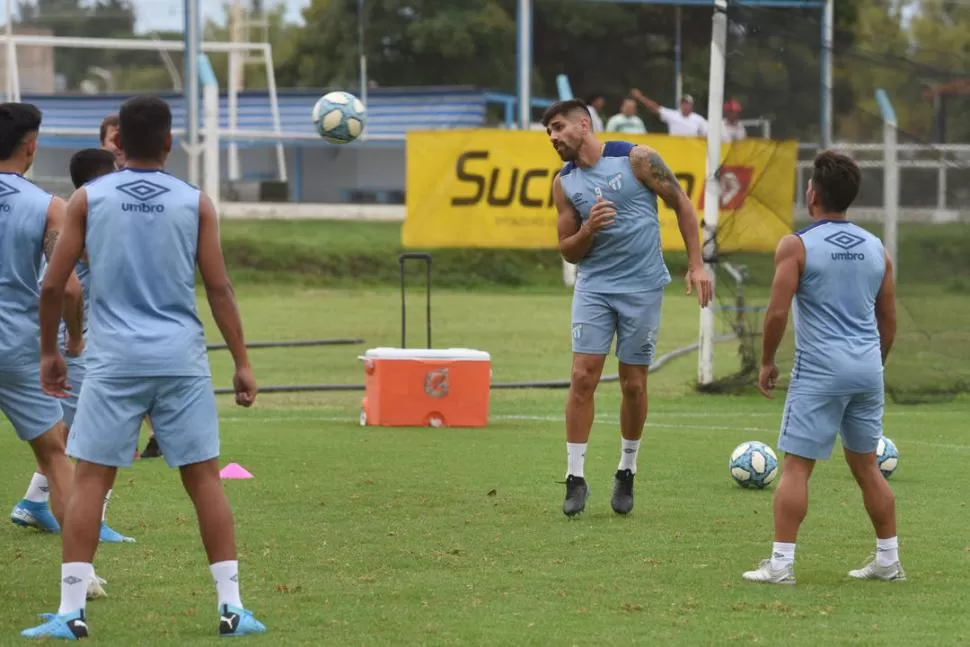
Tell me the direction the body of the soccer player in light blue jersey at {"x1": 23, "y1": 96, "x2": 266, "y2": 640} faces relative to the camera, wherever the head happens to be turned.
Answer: away from the camera

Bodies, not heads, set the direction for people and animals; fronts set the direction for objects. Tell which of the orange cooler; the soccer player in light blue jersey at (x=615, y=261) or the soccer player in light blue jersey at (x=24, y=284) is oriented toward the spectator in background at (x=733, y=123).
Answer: the soccer player in light blue jersey at (x=24, y=284)

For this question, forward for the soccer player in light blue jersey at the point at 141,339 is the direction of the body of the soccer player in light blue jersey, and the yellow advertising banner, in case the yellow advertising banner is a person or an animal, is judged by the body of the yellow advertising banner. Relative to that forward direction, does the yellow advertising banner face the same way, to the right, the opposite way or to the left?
the opposite way

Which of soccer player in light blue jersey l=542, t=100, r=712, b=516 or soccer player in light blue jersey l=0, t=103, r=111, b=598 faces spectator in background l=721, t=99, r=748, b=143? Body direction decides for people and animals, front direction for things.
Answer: soccer player in light blue jersey l=0, t=103, r=111, b=598

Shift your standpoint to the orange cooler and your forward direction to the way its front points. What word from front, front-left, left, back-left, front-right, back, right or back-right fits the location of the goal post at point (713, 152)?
back-left

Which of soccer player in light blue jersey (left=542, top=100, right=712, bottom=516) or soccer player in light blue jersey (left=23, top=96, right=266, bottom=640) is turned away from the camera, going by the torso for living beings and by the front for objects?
soccer player in light blue jersey (left=23, top=96, right=266, bottom=640)

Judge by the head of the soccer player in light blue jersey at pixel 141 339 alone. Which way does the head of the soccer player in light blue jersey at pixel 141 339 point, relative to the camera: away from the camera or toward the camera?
away from the camera

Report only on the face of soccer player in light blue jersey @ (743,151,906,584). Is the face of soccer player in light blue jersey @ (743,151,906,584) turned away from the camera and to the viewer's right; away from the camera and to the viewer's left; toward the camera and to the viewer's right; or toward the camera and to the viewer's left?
away from the camera and to the viewer's left

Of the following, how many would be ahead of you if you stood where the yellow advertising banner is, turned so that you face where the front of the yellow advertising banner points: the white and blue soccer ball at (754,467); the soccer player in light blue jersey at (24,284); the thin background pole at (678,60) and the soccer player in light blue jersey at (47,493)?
3

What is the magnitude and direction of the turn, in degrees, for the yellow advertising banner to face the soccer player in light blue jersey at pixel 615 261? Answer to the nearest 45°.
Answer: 0° — it already faces them

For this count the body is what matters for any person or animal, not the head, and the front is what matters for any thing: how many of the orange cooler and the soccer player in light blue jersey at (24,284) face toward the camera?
1
